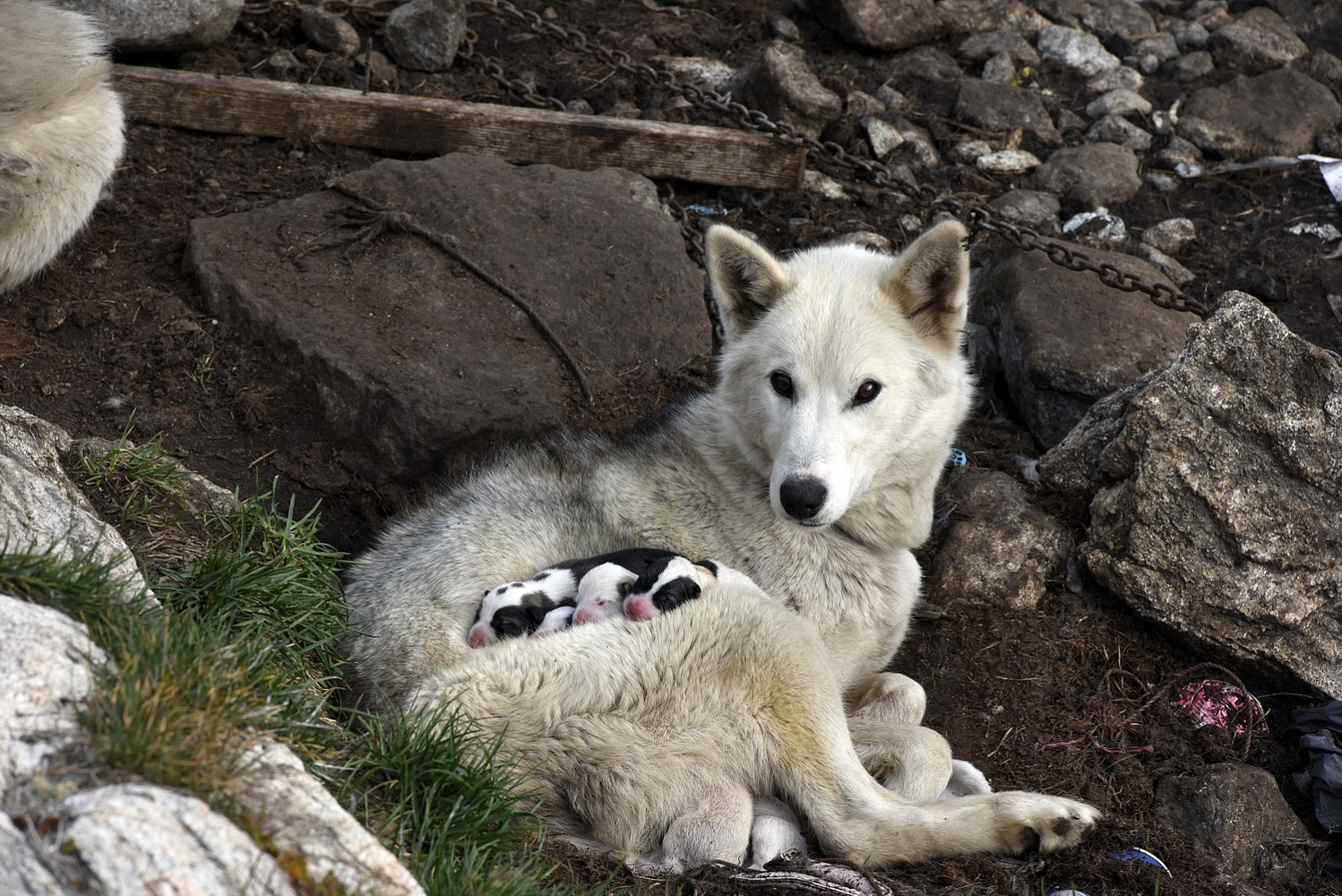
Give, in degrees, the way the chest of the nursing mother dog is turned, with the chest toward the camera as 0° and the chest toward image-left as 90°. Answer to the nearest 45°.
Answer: approximately 315°

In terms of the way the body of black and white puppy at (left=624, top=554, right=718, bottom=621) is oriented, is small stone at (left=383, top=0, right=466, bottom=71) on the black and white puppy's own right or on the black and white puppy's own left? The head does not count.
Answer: on the black and white puppy's own right

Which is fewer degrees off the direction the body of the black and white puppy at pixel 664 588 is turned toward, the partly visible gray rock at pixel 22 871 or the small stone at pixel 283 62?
the partly visible gray rock

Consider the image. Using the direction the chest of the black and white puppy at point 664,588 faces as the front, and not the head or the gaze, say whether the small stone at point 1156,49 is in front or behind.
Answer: behind

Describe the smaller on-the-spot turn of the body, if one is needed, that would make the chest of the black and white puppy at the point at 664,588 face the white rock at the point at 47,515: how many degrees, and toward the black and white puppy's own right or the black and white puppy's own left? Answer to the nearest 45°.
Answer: approximately 45° to the black and white puppy's own right

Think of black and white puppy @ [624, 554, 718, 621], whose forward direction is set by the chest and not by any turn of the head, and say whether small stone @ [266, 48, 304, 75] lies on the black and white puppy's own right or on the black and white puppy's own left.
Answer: on the black and white puppy's own right

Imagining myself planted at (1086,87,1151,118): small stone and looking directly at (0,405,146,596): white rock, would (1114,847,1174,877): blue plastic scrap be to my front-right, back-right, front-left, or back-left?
front-left

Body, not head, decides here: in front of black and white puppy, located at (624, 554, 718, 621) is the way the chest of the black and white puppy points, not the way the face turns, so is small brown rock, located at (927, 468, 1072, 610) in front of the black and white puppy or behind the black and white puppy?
behind

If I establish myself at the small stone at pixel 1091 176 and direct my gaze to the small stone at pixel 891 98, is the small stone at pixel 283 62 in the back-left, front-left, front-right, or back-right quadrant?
front-left

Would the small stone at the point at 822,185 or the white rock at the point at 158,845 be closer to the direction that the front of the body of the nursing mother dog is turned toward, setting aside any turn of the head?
the small stone

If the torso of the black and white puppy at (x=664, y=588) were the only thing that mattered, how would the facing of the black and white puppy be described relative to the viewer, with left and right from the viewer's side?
facing the viewer and to the left of the viewer
